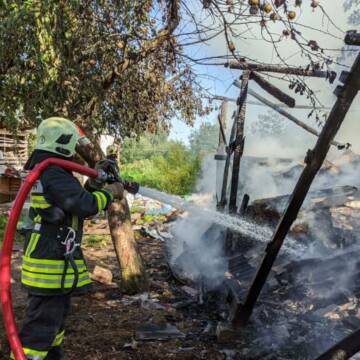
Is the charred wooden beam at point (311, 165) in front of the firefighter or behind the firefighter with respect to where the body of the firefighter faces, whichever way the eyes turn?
in front

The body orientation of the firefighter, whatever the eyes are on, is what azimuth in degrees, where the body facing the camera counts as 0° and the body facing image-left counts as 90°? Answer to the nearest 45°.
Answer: approximately 270°

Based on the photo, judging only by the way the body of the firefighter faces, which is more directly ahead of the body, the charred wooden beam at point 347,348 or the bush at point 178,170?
the charred wooden beam

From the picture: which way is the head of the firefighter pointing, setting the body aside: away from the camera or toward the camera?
away from the camera
